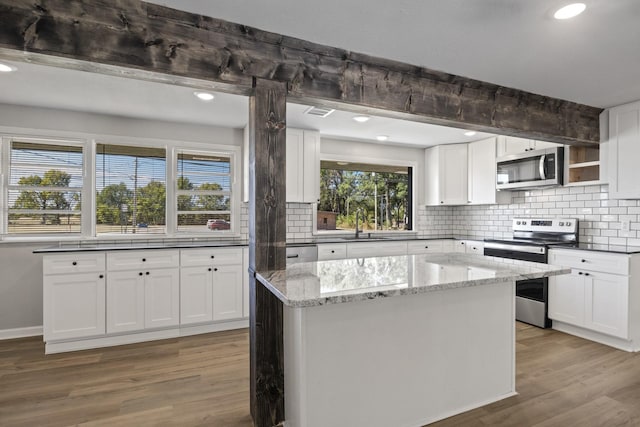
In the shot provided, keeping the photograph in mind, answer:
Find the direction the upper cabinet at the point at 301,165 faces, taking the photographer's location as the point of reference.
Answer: facing the viewer and to the right of the viewer

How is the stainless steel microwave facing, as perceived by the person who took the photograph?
facing the viewer and to the left of the viewer

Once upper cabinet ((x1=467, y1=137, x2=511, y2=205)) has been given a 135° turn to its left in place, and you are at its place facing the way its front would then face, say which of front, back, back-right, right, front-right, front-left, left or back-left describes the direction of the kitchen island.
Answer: right

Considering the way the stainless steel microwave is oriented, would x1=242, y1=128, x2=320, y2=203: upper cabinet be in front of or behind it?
in front

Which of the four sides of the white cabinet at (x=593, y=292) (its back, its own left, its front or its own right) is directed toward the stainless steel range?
right

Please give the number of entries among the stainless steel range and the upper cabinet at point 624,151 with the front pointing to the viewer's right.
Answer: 0

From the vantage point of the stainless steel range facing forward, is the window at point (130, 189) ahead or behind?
ahead

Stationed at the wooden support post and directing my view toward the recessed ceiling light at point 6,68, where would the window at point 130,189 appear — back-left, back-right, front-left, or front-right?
front-right

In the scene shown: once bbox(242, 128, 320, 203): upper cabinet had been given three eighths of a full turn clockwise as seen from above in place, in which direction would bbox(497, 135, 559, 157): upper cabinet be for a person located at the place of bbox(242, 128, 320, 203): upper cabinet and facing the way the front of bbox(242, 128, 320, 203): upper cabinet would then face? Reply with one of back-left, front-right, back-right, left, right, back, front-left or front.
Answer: back

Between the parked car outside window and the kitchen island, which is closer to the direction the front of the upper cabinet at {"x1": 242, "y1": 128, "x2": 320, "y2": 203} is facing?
the kitchen island
